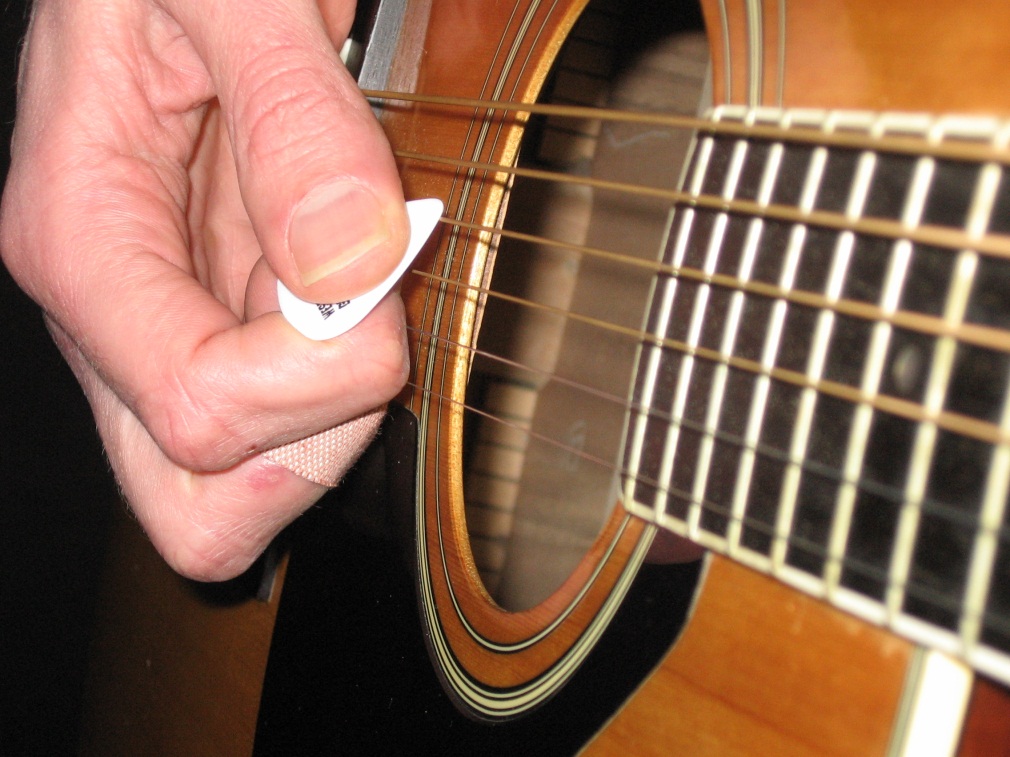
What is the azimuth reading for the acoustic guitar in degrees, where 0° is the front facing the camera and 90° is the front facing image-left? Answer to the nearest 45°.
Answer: approximately 45°
